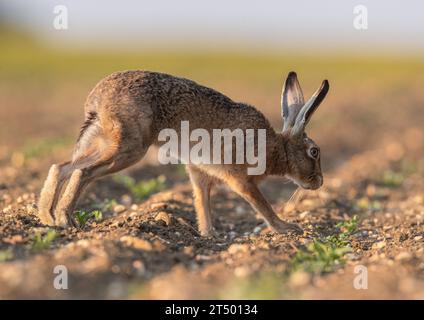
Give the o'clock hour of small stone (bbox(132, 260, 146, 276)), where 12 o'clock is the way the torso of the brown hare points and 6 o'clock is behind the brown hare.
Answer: The small stone is roughly at 3 o'clock from the brown hare.

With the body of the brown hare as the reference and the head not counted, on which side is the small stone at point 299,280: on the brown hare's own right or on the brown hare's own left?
on the brown hare's own right

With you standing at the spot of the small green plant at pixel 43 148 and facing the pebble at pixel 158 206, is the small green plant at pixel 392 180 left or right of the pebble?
left

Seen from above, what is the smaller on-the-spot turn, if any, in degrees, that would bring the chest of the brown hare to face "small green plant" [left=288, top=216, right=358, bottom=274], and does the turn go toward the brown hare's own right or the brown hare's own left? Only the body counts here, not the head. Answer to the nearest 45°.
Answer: approximately 45° to the brown hare's own right

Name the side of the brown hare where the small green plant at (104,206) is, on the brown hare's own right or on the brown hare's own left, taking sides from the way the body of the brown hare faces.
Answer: on the brown hare's own left

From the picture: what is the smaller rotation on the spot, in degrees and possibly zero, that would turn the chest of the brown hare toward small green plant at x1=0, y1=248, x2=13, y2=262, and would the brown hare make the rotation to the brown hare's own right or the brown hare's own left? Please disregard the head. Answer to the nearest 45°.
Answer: approximately 135° to the brown hare's own right

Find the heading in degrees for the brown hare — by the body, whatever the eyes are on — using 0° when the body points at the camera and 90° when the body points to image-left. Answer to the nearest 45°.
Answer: approximately 270°
